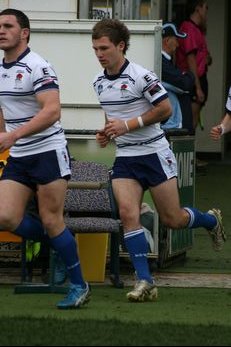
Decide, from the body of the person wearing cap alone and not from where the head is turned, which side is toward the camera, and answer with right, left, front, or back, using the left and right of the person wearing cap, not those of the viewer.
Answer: right

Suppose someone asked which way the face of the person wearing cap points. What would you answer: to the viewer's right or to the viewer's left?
to the viewer's right
